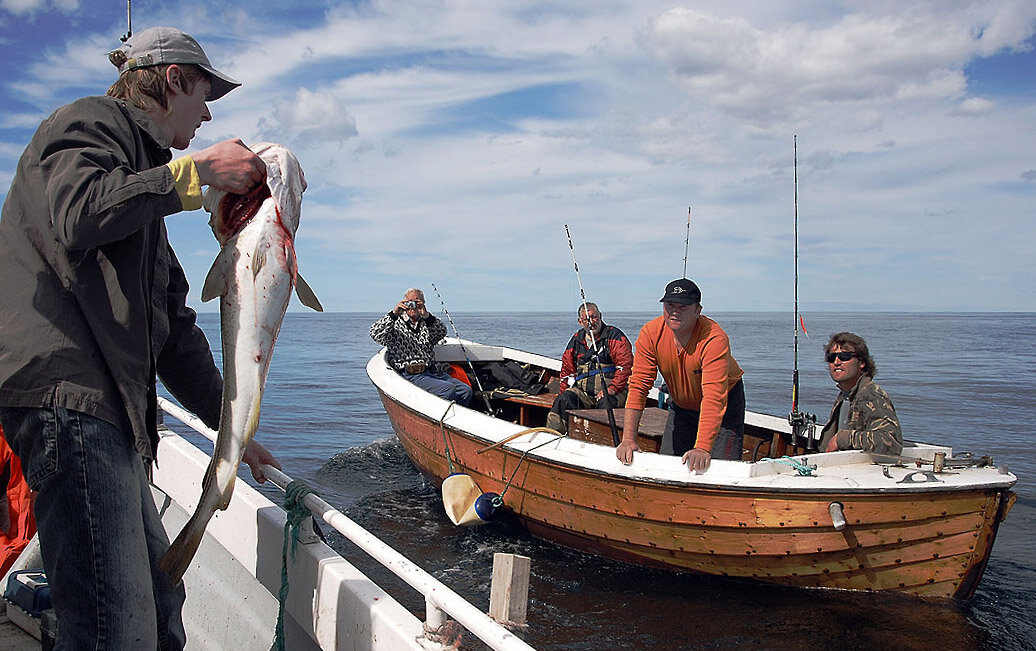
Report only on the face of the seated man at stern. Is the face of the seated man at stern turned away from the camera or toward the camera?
toward the camera

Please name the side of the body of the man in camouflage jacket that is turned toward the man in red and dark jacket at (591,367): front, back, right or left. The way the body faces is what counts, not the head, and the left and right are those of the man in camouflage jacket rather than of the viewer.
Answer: right

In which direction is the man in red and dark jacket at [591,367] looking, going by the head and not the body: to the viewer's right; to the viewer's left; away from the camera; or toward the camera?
toward the camera

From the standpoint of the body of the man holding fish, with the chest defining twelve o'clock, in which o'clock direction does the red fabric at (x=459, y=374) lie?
The red fabric is roughly at 10 o'clock from the man holding fish.

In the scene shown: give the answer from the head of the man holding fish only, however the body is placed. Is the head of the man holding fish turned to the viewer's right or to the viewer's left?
to the viewer's right

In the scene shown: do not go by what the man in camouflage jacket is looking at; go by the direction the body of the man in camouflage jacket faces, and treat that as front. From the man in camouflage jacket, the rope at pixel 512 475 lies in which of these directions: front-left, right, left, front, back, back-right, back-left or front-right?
front-right

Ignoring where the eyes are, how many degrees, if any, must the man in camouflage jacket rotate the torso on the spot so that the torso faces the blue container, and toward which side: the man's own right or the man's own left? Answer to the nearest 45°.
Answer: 0° — they already face it

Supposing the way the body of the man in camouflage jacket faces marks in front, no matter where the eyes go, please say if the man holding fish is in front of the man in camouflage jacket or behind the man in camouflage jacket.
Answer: in front

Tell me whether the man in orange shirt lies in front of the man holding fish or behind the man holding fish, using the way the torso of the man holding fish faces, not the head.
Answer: in front

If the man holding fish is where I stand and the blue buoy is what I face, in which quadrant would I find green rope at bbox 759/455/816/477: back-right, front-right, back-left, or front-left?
front-right

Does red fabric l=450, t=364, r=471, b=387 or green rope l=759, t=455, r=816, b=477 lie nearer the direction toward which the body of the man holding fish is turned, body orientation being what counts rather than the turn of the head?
the green rope

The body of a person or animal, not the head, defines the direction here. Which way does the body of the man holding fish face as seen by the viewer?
to the viewer's right

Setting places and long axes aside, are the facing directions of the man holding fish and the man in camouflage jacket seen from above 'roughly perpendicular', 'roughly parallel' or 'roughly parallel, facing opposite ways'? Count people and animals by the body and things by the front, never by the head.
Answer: roughly parallel, facing opposite ways

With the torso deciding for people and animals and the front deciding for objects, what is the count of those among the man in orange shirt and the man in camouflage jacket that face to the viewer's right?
0

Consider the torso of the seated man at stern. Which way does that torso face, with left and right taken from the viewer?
facing the viewer and to the right of the viewer
